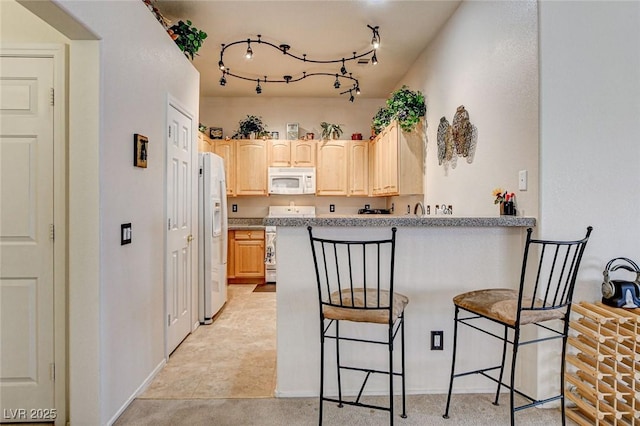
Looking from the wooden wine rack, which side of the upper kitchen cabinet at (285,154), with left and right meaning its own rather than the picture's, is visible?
front

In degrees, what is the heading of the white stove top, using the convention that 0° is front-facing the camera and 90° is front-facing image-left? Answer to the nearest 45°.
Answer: approximately 0°

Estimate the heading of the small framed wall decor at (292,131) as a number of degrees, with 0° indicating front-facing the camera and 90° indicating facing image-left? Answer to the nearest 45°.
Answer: approximately 0°

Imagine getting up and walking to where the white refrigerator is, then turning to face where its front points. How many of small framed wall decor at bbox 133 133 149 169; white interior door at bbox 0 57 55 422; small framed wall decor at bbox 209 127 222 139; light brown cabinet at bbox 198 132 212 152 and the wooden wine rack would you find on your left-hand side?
2

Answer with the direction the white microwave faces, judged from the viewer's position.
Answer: facing the viewer

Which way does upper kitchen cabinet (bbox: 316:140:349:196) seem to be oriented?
toward the camera

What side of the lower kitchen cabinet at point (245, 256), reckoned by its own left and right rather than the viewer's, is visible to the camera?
front

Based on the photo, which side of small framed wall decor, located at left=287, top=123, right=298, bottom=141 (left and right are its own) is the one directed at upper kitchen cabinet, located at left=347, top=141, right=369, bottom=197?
left
